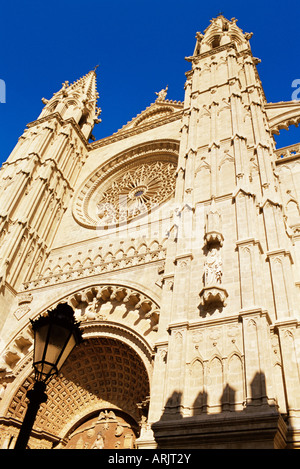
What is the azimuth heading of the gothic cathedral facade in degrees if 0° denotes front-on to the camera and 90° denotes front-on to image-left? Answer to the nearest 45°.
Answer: approximately 45°
